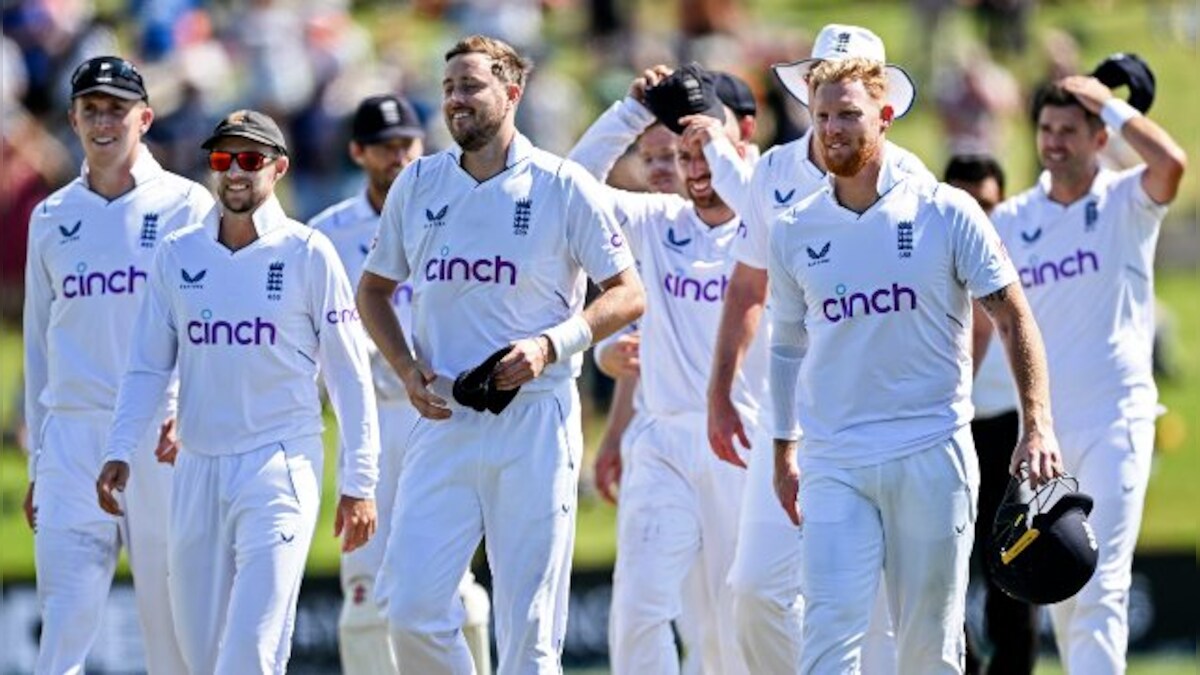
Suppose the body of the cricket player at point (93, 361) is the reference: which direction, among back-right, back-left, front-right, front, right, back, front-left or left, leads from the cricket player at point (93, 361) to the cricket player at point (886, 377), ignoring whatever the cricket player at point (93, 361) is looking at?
front-left

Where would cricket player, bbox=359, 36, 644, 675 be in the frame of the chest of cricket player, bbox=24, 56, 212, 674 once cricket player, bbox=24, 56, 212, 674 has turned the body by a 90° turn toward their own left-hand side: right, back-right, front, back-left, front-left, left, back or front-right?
front-right

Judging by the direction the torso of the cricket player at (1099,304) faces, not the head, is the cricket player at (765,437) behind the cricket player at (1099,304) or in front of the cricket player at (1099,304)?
in front

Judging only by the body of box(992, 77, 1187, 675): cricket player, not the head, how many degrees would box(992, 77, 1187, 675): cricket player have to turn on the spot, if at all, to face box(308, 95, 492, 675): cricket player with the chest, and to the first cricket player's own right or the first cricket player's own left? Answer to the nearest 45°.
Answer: approximately 45° to the first cricket player's own right

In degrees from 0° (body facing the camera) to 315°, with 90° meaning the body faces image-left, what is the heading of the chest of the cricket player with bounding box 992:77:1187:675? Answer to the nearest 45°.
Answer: approximately 45°

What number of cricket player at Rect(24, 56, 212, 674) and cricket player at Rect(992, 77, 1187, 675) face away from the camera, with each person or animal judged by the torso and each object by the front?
0

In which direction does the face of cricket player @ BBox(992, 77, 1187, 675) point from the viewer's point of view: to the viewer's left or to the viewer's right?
to the viewer's left

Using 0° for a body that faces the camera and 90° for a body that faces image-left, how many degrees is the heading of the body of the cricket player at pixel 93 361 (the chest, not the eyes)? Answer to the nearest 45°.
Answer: approximately 0°

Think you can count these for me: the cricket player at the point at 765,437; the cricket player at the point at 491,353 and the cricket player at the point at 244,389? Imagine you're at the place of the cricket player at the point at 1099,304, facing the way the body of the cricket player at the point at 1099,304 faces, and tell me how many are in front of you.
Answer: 3
